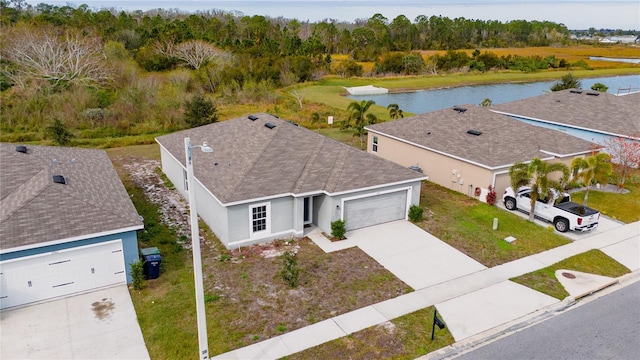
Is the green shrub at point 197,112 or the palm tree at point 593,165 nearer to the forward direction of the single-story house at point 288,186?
the palm tree

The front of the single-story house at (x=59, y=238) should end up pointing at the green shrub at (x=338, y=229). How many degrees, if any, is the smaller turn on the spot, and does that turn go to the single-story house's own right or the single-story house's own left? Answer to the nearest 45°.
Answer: approximately 90° to the single-story house's own left

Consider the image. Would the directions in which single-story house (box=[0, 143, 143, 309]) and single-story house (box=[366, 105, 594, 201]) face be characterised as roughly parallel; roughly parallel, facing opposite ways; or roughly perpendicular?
roughly parallel

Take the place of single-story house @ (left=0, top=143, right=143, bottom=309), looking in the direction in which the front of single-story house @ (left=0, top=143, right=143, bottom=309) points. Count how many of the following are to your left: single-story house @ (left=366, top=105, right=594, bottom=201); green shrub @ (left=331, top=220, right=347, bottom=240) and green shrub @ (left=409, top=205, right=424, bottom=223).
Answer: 3

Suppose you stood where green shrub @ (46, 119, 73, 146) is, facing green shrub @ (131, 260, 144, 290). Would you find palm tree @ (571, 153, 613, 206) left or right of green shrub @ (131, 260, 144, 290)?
left

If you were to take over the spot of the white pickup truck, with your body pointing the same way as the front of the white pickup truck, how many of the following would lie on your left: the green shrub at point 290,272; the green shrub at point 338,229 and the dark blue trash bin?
3

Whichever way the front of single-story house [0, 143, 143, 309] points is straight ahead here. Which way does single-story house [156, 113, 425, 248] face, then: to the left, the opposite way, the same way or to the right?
the same way

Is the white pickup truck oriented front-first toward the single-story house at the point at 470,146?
yes

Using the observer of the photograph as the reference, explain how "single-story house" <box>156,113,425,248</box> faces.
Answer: facing the viewer and to the right of the viewer

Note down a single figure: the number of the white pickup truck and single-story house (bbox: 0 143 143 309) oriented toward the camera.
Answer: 1

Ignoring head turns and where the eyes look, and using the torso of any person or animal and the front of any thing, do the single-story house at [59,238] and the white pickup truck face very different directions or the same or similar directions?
very different directions

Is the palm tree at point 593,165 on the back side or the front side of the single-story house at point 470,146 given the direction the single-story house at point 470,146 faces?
on the front side

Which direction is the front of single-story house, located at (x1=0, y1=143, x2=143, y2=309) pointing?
toward the camera

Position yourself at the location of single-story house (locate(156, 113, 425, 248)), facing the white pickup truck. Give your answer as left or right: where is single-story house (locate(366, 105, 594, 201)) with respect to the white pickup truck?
left

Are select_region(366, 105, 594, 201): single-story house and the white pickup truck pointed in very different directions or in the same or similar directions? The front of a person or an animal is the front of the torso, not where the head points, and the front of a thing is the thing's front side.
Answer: very different directions

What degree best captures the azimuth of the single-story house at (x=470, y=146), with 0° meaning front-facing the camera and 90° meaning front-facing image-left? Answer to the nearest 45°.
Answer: approximately 315°
